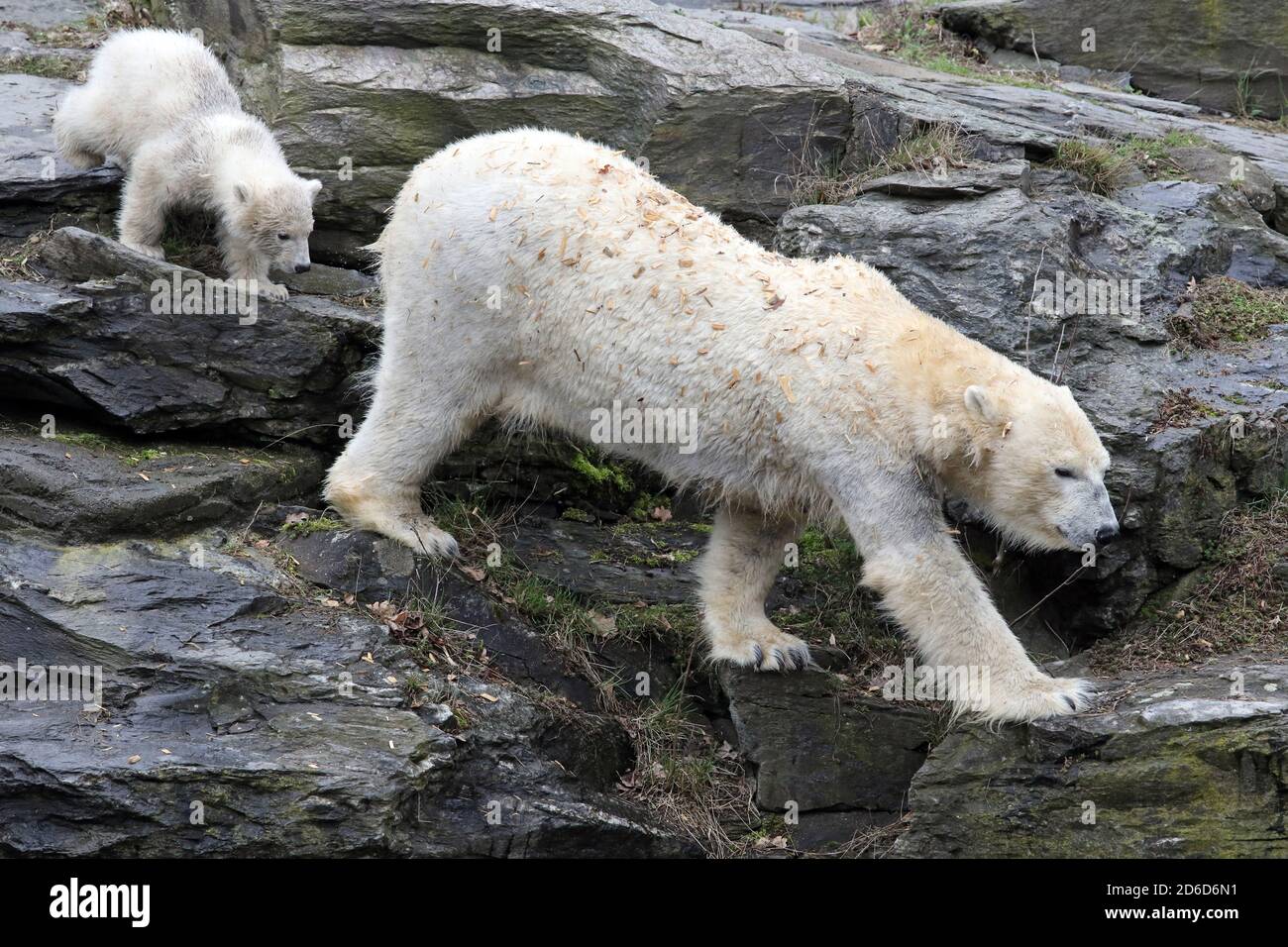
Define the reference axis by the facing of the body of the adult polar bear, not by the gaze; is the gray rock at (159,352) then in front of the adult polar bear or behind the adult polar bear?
behind

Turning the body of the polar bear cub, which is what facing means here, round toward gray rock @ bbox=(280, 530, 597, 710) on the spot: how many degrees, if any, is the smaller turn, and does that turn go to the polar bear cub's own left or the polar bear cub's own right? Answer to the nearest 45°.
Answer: approximately 45° to the polar bear cub's own right

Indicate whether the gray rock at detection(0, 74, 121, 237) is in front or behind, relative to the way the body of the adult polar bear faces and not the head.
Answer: behind

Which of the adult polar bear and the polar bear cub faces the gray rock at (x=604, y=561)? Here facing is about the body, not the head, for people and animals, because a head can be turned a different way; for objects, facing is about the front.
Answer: the polar bear cub

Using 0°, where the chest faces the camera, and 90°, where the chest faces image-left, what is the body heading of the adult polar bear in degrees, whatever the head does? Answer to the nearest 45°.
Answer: approximately 270°

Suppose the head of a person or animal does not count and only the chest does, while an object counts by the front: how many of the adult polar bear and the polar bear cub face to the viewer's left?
0

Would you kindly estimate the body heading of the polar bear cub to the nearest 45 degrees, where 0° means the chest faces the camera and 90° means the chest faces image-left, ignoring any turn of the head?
approximately 315°

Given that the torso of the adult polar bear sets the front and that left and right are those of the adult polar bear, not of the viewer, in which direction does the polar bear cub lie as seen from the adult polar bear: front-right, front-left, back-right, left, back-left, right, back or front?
back-left

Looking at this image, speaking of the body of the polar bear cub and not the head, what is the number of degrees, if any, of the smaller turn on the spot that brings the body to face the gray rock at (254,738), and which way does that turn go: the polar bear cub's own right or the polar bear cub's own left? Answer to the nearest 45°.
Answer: approximately 45° to the polar bear cub's own right
